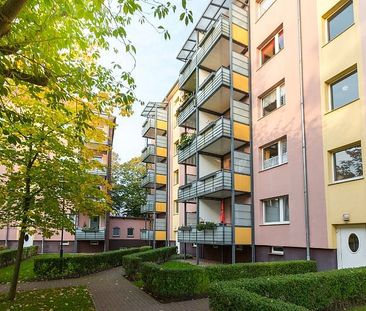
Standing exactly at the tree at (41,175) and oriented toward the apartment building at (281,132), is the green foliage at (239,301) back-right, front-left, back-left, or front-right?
front-right

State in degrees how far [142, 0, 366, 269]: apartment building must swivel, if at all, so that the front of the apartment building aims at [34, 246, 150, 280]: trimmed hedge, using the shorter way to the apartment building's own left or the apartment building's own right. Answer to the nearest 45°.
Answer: approximately 45° to the apartment building's own right

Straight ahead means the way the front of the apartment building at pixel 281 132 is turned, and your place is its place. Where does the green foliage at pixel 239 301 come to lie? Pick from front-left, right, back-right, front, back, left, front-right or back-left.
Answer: front-left

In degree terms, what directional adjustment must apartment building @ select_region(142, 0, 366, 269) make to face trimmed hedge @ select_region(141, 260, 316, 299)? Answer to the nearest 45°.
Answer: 0° — it already faces it

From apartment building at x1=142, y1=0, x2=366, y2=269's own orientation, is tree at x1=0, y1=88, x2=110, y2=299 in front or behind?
in front

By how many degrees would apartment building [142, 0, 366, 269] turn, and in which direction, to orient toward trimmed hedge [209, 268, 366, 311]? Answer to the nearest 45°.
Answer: approximately 45° to its left

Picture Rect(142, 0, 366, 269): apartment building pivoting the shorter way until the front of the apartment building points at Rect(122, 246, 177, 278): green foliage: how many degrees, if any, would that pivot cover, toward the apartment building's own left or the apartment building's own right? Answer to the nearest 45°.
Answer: approximately 45° to the apartment building's own right
